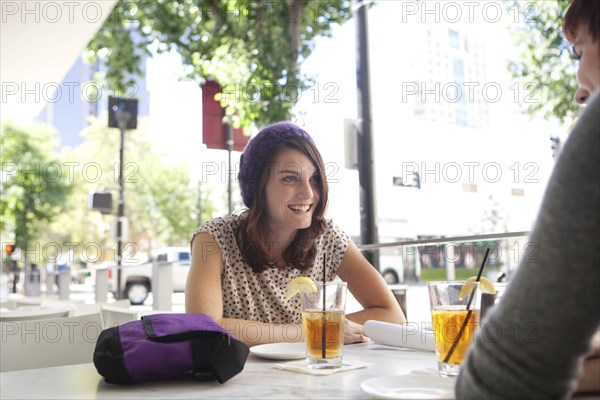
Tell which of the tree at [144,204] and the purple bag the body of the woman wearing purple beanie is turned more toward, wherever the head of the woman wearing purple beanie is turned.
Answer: the purple bag

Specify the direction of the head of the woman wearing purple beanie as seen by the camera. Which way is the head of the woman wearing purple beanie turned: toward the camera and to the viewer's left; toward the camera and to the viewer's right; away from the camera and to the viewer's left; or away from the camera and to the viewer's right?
toward the camera and to the viewer's right

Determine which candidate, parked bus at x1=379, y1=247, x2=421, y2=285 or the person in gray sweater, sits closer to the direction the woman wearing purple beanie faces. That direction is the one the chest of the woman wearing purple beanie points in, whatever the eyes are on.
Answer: the person in gray sweater

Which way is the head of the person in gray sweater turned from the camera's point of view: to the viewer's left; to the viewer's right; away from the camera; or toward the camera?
to the viewer's left
